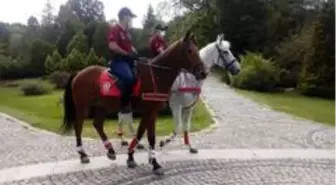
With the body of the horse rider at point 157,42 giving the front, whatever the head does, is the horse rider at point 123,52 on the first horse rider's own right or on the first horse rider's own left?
on the first horse rider's own right

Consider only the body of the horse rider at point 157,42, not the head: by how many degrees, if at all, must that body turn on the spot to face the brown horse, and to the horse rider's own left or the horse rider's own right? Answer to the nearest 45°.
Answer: approximately 90° to the horse rider's own right

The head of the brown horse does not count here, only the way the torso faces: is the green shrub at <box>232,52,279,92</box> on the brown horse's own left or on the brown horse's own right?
on the brown horse's own left

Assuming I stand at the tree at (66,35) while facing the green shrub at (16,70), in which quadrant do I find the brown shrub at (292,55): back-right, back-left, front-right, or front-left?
back-left

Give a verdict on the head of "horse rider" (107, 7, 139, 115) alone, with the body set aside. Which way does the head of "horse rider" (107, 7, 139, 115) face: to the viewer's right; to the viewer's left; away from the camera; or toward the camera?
to the viewer's right

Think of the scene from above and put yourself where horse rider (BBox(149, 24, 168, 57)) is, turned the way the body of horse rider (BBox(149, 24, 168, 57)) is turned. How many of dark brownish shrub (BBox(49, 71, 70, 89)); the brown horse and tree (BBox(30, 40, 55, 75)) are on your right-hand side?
1

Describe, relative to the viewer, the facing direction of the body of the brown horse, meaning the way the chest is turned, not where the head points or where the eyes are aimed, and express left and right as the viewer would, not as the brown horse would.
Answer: facing to the right of the viewer

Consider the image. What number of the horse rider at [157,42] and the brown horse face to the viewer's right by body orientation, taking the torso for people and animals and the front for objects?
2

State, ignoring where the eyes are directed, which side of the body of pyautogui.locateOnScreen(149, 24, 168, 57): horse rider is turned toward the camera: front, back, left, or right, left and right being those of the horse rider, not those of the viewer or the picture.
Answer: right

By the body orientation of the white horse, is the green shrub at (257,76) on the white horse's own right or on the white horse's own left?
on the white horse's own left

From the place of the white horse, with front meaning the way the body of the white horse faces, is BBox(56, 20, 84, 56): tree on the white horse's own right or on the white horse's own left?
on the white horse's own left

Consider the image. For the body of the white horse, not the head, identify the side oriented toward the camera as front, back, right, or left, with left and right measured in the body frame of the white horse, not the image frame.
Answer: right

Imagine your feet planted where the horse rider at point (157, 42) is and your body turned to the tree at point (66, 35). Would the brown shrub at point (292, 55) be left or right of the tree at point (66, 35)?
right
